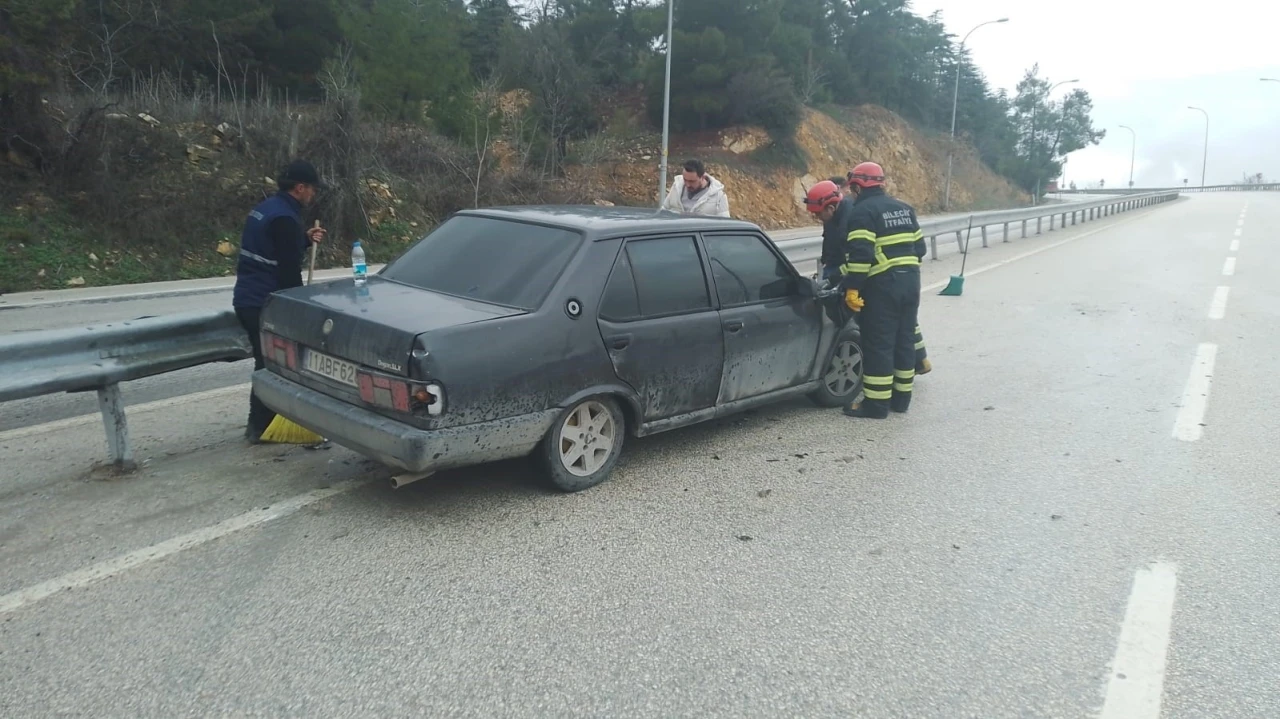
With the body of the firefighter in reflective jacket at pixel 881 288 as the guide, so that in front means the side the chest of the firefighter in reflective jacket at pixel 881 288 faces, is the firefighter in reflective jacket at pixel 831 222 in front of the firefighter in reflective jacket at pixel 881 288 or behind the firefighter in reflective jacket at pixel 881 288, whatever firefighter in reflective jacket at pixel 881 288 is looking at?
in front

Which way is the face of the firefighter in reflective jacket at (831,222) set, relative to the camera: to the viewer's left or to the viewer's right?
to the viewer's left

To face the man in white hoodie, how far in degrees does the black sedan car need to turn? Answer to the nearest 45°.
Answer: approximately 45° to its left

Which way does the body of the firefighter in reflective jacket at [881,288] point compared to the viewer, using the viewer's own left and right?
facing away from the viewer and to the left of the viewer

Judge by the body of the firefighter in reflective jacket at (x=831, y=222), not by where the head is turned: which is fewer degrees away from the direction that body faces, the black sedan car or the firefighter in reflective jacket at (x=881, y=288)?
the black sedan car

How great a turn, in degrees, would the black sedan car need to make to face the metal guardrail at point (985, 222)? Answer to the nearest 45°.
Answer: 0° — it already faces it

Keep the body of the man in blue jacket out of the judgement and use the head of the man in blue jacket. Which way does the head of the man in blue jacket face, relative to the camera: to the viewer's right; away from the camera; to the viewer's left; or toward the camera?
to the viewer's right

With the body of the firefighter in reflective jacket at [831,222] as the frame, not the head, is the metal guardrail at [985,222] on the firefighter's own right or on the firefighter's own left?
on the firefighter's own right

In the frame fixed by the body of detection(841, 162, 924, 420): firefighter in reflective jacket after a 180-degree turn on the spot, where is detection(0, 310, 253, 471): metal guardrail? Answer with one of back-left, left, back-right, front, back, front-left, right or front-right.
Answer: right

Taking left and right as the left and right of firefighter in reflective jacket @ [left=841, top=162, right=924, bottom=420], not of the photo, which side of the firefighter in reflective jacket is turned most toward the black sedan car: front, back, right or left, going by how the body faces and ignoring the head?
left

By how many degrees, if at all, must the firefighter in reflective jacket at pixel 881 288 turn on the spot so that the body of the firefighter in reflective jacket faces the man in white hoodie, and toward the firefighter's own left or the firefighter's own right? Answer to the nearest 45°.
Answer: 0° — they already face them

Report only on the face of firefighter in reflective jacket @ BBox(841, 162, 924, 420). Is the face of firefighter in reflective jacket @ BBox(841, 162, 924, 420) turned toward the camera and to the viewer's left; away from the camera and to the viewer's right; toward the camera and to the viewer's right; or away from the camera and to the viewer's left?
away from the camera and to the viewer's left

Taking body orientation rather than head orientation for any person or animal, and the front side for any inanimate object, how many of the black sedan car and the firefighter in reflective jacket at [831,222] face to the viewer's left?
1

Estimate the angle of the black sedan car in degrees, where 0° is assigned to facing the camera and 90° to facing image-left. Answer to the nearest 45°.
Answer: approximately 225°
